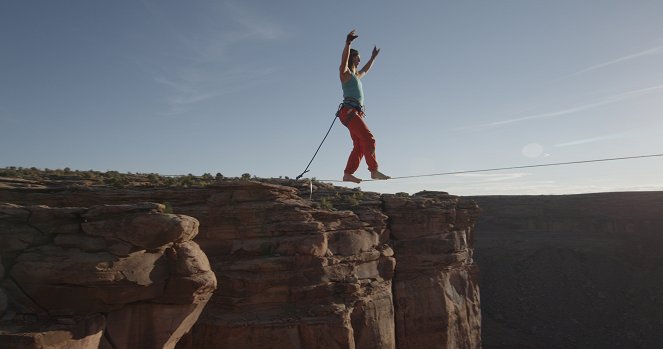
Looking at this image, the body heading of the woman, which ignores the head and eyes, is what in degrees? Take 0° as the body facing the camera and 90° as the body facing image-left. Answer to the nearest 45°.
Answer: approximately 270°

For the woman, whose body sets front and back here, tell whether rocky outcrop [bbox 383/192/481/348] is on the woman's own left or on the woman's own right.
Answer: on the woman's own left

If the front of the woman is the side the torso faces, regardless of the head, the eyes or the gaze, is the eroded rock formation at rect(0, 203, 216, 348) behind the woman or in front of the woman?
behind
